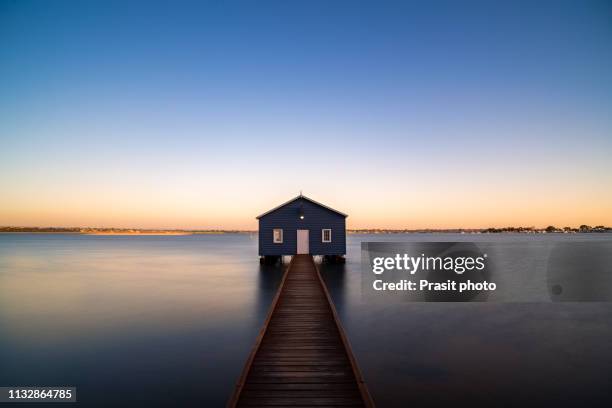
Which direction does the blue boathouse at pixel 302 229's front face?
toward the camera

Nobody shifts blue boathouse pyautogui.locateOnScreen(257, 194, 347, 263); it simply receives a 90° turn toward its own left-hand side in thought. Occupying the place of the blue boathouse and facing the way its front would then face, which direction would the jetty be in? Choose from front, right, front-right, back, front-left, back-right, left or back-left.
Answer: right
